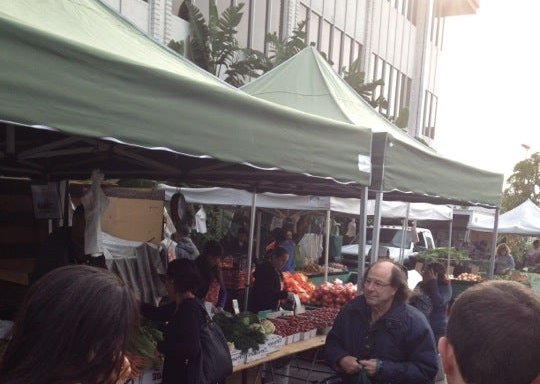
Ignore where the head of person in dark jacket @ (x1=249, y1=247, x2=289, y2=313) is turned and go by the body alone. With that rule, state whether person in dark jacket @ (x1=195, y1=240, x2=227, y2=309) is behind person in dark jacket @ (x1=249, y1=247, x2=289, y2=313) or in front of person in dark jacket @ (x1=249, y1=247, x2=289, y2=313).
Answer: behind

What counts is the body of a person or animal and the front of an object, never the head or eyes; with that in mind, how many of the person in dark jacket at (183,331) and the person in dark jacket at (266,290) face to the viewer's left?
1

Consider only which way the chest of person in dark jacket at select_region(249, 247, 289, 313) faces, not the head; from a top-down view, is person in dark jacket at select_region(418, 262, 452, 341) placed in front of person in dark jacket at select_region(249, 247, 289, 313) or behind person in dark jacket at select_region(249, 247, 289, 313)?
in front

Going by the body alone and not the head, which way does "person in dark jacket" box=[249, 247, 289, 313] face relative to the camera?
to the viewer's right

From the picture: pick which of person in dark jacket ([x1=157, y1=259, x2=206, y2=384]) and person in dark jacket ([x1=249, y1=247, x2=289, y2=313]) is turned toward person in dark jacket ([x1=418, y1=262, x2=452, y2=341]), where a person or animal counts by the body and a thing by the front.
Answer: person in dark jacket ([x1=249, y1=247, x2=289, y2=313])

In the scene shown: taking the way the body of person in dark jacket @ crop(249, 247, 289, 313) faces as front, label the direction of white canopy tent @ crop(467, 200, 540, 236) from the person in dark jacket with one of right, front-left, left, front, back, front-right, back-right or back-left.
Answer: front-left

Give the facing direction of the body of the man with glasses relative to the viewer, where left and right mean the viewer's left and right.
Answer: facing the viewer and to the left of the viewer

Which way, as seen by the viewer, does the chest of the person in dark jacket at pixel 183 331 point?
to the viewer's left

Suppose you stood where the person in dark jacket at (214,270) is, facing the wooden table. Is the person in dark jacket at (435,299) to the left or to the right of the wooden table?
left

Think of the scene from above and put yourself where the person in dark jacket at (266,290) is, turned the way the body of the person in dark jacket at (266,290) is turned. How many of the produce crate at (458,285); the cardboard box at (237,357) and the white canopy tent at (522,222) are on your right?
1
